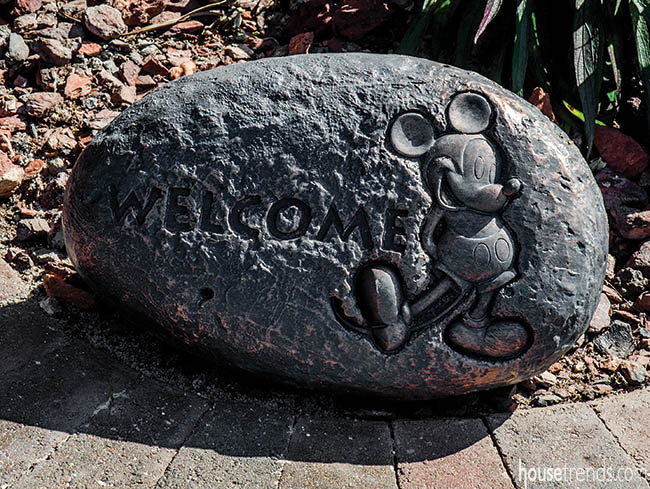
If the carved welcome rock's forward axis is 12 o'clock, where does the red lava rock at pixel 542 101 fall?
The red lava rock is roughly at 7 o'clock from the carved welcome rock.

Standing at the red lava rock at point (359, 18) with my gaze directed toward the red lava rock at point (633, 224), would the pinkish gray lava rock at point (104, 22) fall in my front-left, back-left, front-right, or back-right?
back-right

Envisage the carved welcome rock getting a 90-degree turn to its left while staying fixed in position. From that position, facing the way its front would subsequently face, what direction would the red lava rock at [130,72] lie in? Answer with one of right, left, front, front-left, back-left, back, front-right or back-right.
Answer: back-left

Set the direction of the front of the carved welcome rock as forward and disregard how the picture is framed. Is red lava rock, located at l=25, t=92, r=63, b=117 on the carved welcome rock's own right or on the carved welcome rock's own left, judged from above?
on the carved welcome rock's own right

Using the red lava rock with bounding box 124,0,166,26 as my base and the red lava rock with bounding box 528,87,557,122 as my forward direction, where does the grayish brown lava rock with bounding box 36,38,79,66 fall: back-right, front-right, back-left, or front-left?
back-right

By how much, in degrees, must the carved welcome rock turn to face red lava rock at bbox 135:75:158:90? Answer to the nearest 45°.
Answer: approximately 135° to its right

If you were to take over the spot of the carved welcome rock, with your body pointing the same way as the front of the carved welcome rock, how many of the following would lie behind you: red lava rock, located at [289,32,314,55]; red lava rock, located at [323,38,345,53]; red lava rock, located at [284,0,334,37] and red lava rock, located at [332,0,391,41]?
4

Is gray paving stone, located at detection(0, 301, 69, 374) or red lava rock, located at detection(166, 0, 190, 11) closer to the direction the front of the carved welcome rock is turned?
the gray paving stone

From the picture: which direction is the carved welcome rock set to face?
toward the camera

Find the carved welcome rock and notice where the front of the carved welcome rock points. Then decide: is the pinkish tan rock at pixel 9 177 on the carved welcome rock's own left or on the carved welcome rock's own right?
on the carved welcome rock's own right

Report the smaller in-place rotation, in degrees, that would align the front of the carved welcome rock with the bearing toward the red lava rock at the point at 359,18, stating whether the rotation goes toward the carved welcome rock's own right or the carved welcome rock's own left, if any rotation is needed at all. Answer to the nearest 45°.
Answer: approximately 180°

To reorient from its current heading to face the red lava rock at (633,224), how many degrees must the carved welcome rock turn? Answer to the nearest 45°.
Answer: approximately 135° to its left

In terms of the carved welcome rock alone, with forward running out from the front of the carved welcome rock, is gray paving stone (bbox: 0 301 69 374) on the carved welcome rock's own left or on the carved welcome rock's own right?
on the carved welcome rock's own right

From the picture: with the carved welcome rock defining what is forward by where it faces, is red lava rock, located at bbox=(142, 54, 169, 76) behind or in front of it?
behind

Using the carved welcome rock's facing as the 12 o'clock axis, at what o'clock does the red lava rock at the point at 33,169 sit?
The red lava rock is roughly at 4 o'clock from the carved welcome rock.
